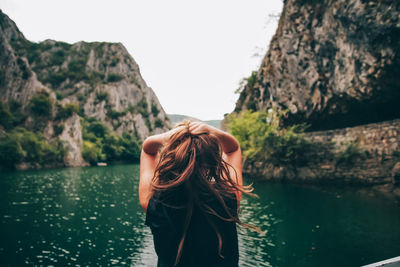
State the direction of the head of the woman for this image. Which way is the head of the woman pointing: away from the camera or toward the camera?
away from the camera

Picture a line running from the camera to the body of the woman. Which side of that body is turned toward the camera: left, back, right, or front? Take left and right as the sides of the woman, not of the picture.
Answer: back

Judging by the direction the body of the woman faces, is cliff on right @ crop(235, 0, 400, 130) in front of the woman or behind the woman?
in front
